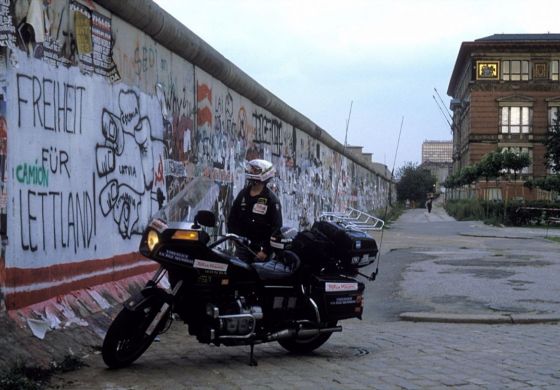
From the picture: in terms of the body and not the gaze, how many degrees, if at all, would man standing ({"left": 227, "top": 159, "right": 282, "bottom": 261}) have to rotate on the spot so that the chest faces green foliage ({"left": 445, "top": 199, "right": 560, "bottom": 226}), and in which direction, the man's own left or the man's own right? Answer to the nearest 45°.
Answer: approximately 135° to the man's own left

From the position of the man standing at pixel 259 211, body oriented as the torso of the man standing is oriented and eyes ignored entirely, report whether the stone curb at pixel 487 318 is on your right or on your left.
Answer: on your left

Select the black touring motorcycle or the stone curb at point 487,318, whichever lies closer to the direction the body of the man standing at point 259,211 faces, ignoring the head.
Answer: the black touring motorcycle

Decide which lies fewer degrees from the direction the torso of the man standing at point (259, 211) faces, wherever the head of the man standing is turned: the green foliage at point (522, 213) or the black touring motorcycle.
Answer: the black touring motorcycle

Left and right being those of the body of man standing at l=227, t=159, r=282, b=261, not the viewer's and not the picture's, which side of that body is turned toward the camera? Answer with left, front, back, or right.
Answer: front

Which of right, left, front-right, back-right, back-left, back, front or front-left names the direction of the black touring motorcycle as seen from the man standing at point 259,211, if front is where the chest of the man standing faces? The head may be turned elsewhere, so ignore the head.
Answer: front

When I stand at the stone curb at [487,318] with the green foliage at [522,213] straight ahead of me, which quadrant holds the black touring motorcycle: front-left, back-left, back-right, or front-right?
back-left
